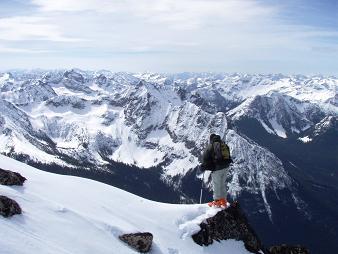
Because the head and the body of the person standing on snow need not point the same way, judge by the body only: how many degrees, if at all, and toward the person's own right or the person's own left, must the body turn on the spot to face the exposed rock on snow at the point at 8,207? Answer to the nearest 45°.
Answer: approximately 90° to the person's own left

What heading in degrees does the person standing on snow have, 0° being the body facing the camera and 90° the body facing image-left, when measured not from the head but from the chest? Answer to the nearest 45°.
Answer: approximately 135°

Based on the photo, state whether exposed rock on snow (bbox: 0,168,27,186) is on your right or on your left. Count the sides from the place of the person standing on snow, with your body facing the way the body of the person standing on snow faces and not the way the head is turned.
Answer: on your left

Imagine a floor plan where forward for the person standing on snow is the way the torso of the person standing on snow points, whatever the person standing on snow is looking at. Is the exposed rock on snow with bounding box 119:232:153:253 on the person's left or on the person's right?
on the person's left

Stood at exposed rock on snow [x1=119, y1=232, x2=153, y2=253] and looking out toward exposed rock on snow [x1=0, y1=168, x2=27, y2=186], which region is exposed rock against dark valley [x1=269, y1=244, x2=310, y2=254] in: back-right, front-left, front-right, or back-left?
back-right
